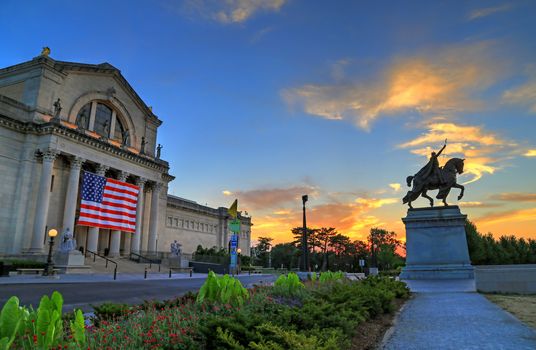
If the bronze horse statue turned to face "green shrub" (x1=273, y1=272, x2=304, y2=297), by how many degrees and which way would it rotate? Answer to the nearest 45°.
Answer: approximately 90° to its right

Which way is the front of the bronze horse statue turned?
to the viewer's right

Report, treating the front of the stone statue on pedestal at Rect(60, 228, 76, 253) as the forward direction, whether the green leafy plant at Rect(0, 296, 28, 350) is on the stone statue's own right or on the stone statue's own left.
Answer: on the stone statue's own right

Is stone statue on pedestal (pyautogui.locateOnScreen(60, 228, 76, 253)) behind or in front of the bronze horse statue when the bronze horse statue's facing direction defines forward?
behind

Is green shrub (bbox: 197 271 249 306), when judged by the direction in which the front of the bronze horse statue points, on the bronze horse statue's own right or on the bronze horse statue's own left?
on the bronze horse statue's own right
